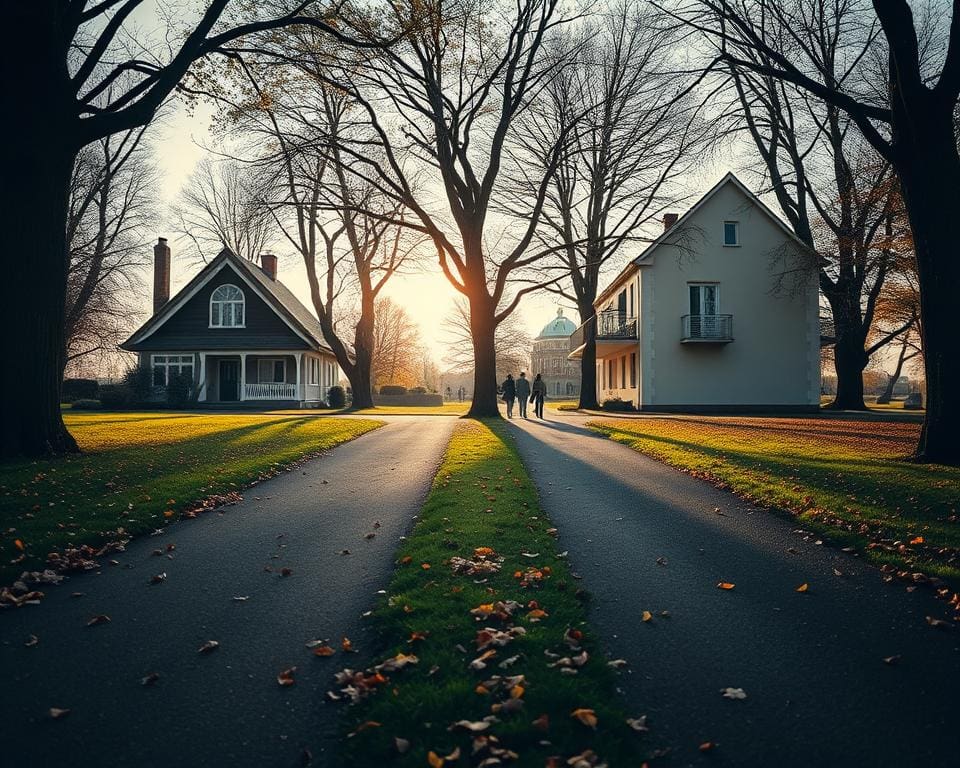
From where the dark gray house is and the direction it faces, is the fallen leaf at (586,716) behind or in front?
in front

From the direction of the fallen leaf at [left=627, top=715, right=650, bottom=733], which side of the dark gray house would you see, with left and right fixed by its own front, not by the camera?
front

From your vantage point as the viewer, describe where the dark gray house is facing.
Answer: facing the viewer

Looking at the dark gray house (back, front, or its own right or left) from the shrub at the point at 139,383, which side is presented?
right

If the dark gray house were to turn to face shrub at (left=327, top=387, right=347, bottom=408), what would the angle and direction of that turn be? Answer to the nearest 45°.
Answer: approximately 90° to its left

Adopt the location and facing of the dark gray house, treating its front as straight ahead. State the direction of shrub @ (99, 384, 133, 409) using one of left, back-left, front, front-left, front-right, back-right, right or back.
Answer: right

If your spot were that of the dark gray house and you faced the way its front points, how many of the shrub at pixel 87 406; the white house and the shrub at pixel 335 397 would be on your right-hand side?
1

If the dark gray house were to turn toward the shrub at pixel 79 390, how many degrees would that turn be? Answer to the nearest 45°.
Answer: approximately 135° to its right

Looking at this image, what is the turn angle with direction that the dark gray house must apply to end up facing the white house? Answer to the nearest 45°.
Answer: approximately 45° to its left
